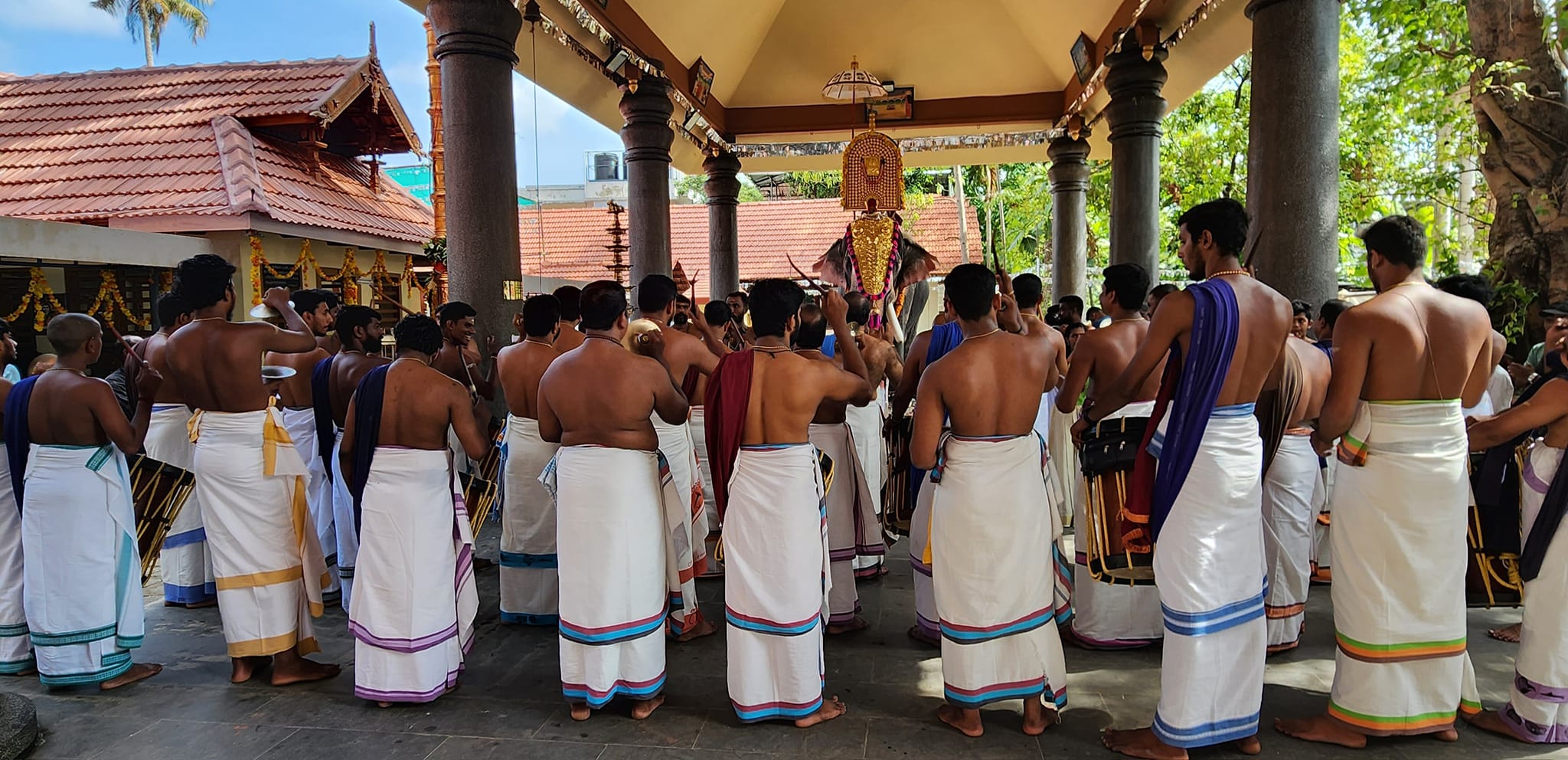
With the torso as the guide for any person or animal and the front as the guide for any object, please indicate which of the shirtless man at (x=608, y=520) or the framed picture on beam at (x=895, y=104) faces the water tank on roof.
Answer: the shirtless man

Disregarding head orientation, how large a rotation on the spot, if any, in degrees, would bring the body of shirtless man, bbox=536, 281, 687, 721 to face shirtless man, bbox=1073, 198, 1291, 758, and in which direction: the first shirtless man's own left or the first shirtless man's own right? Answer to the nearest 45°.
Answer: approximately 90° to the first shirtless man's own right

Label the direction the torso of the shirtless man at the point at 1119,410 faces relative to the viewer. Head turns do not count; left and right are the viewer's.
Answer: facing away from the viewer and to the left of the viewer

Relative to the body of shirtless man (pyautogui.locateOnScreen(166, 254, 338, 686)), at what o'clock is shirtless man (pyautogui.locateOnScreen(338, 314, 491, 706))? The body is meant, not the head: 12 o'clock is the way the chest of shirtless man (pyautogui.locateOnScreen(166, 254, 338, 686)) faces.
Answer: shirtless man (pyautogui.locateOnScreen(338, 314, 491, 706)) is roughly at 3 o'clock from shirtless man (pyautogui.locateOnScreen(166, 254, 338, 686)).

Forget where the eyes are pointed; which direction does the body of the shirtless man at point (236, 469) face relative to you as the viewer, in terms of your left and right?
facing away from the viewer and to the right of the viewer

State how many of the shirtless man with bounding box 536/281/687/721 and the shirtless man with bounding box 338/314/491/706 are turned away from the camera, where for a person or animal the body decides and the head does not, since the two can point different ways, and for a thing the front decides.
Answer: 2

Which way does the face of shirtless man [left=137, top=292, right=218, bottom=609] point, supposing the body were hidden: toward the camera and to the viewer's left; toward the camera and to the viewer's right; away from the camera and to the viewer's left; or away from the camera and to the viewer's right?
away from the camera and to the viewer's right

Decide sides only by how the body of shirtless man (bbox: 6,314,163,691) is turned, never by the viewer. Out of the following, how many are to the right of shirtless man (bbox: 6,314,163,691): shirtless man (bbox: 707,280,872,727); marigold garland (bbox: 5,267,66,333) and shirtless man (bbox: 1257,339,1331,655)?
2

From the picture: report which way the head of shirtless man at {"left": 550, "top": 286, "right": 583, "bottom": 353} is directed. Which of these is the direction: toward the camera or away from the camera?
away from the camera

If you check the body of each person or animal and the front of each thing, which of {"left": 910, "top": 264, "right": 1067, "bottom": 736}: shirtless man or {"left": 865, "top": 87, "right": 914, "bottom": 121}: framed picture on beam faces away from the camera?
the shirtless man

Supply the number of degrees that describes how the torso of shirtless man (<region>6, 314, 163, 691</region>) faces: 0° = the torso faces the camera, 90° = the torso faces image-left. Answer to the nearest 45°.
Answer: approximately 225°

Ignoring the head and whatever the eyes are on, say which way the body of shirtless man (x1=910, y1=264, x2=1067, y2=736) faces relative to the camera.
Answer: away from the camera
